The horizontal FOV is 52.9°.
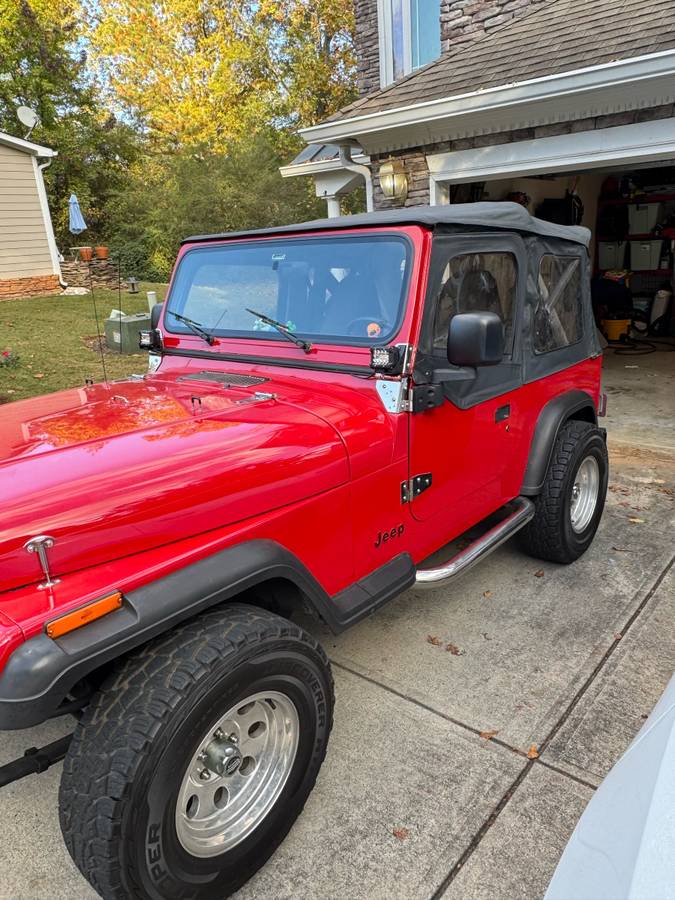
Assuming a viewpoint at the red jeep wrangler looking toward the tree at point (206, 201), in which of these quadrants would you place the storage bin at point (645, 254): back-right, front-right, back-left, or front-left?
front-right

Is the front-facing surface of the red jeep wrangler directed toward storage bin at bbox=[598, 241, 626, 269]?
no

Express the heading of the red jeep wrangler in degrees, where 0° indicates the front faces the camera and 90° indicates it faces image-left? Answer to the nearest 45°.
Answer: approximately 45°

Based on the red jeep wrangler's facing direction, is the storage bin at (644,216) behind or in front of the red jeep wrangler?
behind

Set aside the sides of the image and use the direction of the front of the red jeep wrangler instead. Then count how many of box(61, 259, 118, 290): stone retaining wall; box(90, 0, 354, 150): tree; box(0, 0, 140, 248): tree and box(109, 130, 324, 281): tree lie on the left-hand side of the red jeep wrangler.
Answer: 0

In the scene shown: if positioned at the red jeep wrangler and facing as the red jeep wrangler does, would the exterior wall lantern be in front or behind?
behind

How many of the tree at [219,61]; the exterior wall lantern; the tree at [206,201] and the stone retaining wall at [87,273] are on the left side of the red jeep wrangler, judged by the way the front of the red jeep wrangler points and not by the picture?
0

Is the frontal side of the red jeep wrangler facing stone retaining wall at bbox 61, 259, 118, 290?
no

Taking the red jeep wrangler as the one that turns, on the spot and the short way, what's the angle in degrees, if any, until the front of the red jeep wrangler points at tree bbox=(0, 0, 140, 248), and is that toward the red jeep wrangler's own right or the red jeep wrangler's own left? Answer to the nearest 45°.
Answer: approximately 135° to the red jeep wrangler's own right

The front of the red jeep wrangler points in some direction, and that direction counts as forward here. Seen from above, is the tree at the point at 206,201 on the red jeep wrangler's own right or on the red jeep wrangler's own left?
on the red jeep wrangler's own right

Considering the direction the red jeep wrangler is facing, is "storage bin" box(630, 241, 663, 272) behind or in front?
behind
